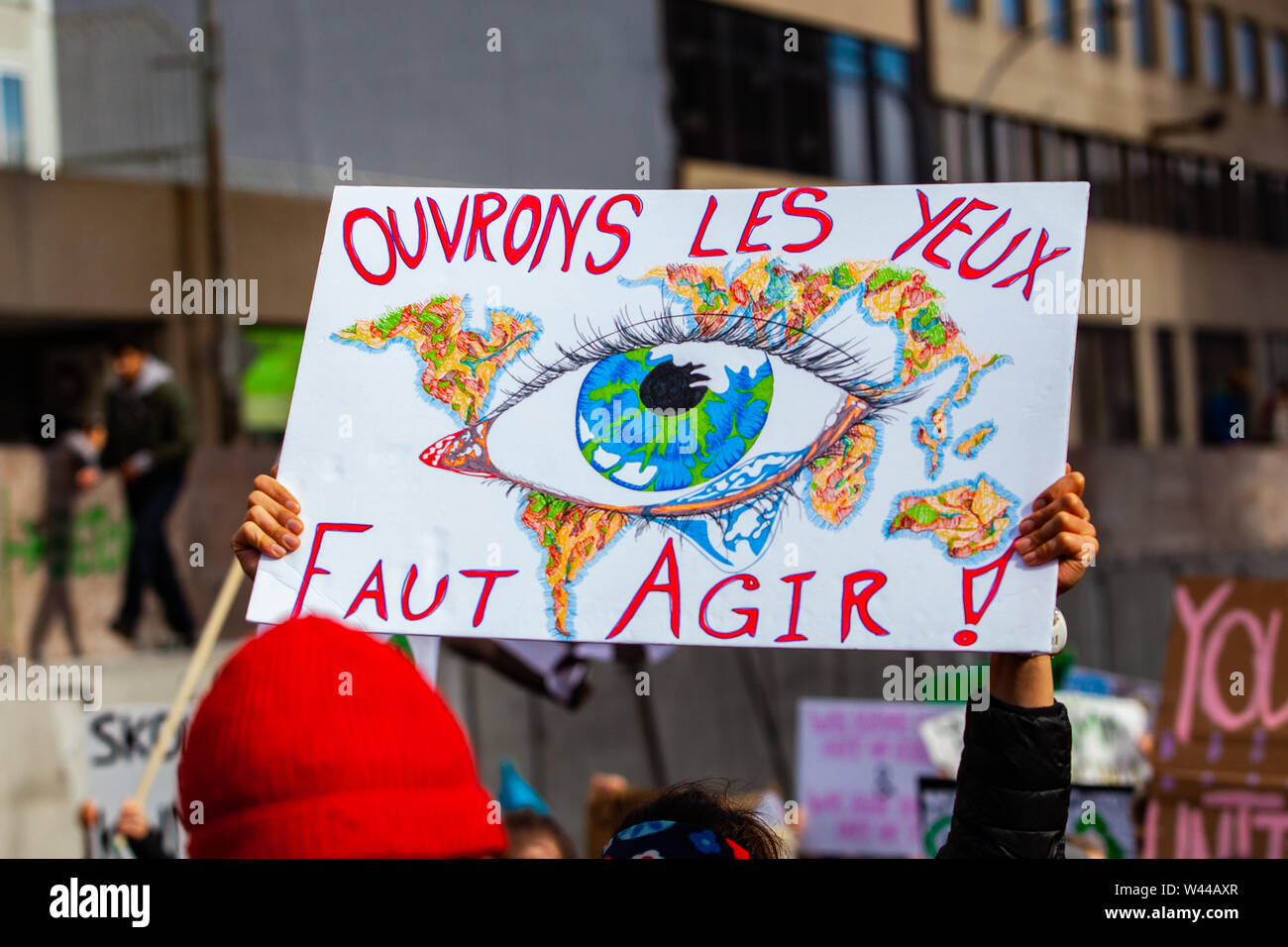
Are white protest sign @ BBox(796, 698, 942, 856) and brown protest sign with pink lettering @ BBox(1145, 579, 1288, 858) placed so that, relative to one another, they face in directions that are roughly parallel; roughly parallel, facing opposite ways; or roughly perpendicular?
roughly parallel

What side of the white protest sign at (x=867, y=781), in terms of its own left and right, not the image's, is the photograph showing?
front

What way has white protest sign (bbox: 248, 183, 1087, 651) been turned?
toward the camera
